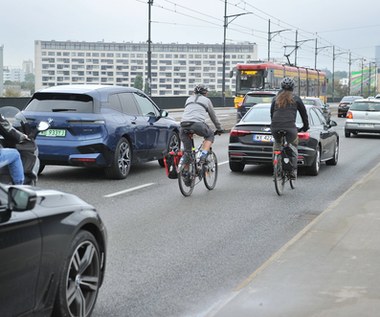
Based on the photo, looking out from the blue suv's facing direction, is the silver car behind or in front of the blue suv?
in front

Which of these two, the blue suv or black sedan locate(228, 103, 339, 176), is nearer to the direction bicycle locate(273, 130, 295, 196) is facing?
the black sedan

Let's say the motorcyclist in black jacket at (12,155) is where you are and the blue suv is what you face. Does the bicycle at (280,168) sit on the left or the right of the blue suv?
right

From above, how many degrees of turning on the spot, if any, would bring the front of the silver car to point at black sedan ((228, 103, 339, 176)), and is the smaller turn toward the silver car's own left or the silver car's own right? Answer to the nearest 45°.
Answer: approximately 180°

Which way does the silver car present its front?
away from the camera

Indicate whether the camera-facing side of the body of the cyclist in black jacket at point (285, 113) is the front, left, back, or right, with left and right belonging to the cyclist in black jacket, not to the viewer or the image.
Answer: back

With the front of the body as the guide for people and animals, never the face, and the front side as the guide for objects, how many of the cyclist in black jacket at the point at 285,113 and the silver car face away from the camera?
2

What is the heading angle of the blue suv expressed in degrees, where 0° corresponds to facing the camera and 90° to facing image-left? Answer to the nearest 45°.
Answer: approximately 225°

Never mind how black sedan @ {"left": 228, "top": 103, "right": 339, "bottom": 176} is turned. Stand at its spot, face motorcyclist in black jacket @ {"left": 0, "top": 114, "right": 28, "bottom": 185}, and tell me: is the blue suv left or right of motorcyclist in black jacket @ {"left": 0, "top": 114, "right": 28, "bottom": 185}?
right

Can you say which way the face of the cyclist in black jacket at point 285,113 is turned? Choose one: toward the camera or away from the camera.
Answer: away from the camera

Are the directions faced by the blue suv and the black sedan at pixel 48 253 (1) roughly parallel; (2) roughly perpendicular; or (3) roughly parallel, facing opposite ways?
roughly parallel

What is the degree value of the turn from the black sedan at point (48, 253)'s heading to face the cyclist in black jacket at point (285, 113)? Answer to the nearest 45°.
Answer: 0° — it already faces them

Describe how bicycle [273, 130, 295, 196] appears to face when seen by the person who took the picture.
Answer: facing away from the viewer and to the right of the viewer
